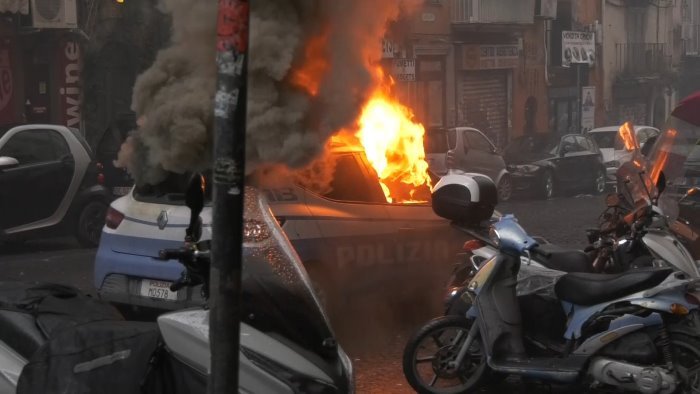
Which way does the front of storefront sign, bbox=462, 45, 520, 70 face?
toward the camera

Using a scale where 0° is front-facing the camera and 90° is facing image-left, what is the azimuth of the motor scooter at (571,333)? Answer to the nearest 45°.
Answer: approximately 90°

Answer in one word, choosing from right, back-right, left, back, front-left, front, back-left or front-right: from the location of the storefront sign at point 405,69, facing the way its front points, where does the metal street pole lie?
front

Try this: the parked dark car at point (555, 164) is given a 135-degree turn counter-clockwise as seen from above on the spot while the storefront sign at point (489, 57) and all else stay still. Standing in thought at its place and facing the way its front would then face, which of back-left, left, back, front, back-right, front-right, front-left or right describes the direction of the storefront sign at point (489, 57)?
left

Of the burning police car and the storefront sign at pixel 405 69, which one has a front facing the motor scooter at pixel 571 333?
the storefront sign

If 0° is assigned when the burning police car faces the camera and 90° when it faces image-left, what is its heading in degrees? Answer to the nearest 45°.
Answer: approximately 225°

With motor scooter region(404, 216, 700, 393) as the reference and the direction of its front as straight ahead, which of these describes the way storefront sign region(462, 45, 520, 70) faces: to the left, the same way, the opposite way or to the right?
to the left

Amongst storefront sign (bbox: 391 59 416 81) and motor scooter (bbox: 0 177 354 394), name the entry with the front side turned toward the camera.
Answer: the storefront sign

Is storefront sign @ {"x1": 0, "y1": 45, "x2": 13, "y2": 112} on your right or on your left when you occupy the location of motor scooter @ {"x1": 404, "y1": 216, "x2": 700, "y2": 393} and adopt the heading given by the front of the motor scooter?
on your right

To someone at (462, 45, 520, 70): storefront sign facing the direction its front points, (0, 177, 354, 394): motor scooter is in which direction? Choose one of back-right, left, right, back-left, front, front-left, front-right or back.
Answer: front

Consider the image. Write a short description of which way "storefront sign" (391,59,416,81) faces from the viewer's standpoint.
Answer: facing the viewer

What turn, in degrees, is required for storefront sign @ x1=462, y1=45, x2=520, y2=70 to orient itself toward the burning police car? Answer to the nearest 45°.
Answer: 0° — it already faces it

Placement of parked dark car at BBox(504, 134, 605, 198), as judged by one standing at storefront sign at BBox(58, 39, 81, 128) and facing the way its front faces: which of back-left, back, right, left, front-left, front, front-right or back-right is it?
left

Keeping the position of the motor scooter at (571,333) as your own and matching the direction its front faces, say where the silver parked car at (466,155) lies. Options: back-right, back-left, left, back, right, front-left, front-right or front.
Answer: right

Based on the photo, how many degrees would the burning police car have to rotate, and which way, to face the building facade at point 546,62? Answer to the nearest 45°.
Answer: approximately 45° to its left

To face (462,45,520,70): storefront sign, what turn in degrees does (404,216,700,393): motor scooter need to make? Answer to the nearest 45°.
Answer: approximately 90° to its right

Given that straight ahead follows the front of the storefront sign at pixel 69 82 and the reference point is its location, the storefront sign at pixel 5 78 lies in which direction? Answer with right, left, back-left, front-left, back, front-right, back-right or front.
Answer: front-right
